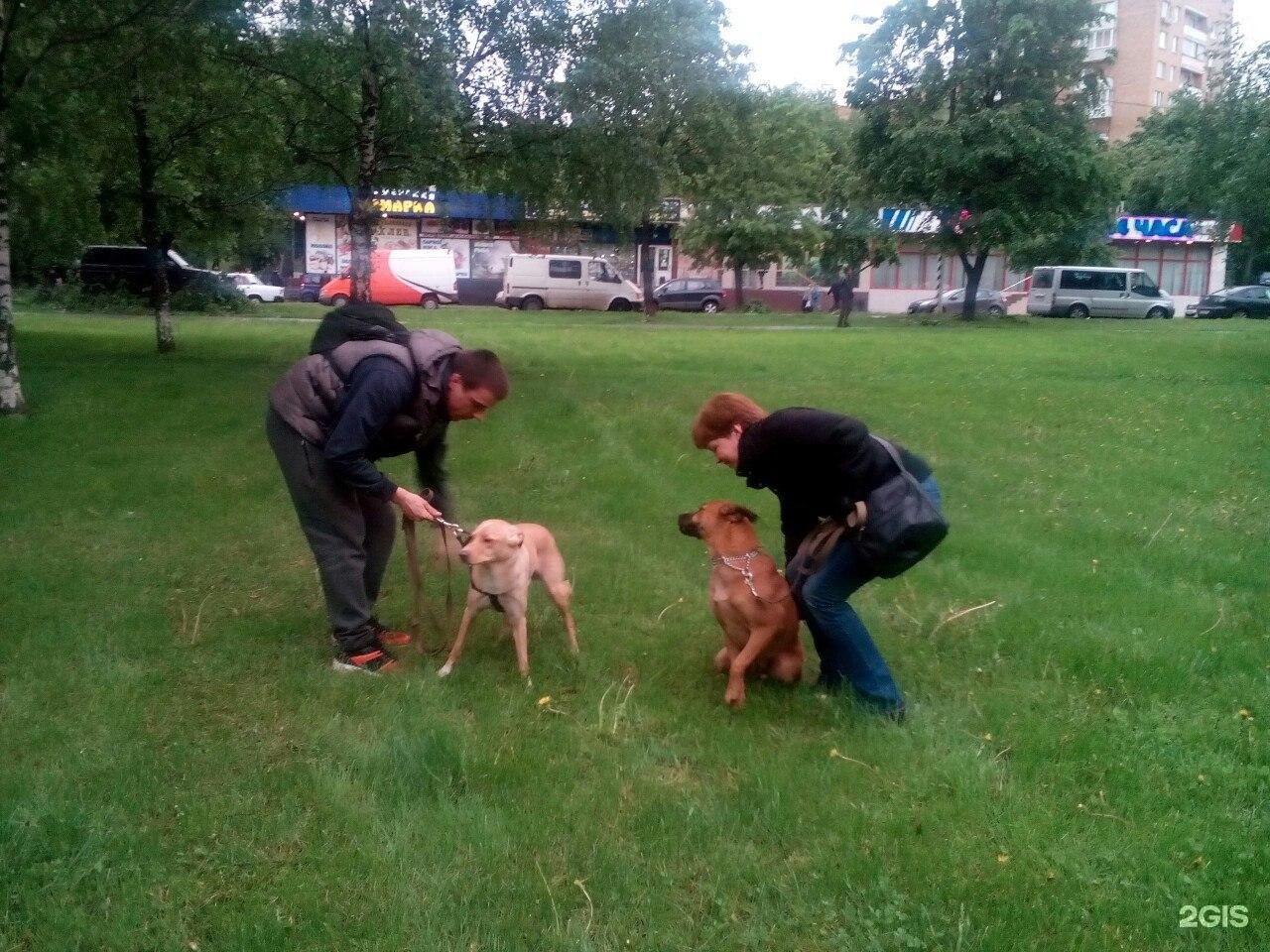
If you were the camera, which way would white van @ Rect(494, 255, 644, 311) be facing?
facing to the right of the viewer

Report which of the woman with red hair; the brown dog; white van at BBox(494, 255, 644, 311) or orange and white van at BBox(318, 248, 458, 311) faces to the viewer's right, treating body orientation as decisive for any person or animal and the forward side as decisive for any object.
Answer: white van at BBox(494, 255, 644, 311)

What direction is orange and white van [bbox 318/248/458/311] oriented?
to the viewer's left

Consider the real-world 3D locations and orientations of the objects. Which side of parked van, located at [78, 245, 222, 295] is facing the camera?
right

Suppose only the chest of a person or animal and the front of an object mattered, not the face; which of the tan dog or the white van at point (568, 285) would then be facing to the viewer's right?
the white van

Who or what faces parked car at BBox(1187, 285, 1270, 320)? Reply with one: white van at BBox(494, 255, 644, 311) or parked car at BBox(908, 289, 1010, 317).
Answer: the white van

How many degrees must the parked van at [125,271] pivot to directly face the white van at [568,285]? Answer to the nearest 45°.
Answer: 0° — it already faces it

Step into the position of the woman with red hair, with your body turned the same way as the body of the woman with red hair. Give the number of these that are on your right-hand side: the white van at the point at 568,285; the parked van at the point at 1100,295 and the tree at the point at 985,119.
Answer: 3

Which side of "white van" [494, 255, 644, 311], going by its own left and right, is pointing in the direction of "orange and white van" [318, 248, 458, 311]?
back

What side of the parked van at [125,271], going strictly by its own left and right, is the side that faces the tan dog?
right

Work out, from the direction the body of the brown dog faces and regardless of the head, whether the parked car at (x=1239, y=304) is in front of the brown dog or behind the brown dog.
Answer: behind

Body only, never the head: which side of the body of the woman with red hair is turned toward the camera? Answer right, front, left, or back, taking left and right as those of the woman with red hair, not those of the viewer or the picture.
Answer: left

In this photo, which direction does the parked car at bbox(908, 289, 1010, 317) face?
to the viewer's left
